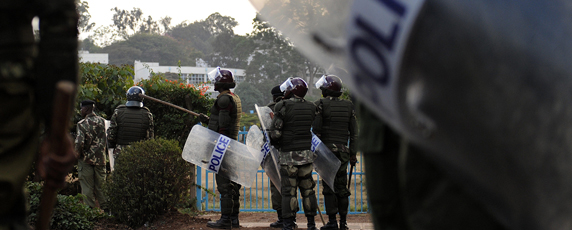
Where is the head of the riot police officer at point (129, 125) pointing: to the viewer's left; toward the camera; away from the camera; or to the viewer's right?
away from the camera

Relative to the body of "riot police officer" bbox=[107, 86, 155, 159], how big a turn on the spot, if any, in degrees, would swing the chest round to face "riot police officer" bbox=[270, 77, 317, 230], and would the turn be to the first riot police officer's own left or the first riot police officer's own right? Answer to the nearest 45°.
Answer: approximately 135° to the first riot police officer's own right

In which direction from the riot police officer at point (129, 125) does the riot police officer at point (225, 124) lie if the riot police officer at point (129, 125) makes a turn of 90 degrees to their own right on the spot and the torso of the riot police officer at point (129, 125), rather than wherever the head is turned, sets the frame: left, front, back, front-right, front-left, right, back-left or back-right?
front-right

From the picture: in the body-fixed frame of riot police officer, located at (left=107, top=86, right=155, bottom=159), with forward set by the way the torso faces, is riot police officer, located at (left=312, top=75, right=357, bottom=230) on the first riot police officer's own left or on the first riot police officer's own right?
on the first riot police officer's own right

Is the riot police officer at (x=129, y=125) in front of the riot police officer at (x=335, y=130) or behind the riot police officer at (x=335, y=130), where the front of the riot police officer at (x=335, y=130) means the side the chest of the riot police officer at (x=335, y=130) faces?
in front

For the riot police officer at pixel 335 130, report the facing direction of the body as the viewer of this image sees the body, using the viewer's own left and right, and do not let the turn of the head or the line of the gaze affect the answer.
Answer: facing away from the viewer and to the left of the viewer

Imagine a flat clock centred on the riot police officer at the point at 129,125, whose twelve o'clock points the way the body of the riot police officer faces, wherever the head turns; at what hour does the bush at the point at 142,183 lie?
The bush is roughly at 6 o'clock from the riot police officer.

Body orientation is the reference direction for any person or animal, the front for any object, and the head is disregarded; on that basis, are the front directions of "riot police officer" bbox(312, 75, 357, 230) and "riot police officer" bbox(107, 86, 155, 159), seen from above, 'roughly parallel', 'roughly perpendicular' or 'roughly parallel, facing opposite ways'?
roughly parallel

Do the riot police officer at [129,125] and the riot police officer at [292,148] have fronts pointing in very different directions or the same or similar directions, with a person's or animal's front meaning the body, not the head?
same or similar directions

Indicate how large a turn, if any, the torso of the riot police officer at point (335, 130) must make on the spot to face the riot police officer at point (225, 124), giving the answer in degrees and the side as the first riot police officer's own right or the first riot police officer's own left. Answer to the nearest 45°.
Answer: approximately 45° to the first riot police officer's own left

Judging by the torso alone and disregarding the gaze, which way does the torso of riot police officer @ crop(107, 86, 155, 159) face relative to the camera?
away from the camera

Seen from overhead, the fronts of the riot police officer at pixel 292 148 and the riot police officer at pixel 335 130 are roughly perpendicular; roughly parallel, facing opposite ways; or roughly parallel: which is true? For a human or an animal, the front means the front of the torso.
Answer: roughly parallel

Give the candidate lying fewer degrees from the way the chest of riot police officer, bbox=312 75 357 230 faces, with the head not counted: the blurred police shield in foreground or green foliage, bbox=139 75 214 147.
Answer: the green foliage

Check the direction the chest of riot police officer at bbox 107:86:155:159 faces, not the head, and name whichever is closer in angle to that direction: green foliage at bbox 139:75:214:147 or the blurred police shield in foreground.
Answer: the green foliage

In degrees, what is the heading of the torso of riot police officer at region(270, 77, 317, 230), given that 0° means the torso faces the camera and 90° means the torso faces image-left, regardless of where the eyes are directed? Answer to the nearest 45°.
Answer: approximately 135°
